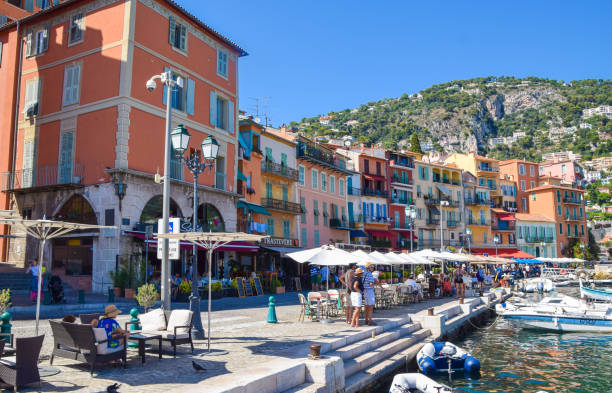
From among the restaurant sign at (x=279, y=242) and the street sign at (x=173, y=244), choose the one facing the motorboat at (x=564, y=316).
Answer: the restaurant sign

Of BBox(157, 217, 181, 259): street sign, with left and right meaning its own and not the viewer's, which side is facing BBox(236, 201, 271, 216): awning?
back

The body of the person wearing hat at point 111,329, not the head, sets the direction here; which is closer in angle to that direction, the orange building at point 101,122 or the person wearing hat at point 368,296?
the person wearing hat

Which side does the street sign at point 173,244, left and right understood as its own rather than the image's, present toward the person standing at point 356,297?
left

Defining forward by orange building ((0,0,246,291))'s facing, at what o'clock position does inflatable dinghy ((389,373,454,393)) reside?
The inflatable dinghy is roughly at 1 o'clock from the orange building.

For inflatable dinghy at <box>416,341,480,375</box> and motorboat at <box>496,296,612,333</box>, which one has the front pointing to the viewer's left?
the motorboat

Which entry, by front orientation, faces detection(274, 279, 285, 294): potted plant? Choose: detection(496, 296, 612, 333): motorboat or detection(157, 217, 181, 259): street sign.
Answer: the motorboat

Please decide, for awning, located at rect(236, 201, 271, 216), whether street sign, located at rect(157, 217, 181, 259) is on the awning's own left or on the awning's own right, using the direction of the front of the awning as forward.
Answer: on the awning's own right

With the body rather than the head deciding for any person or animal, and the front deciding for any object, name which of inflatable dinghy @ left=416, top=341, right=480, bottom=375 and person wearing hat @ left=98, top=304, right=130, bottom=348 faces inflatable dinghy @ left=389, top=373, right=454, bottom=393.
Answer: the person wearing hat

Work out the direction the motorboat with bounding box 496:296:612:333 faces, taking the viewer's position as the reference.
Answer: facing to the left of the viewer
